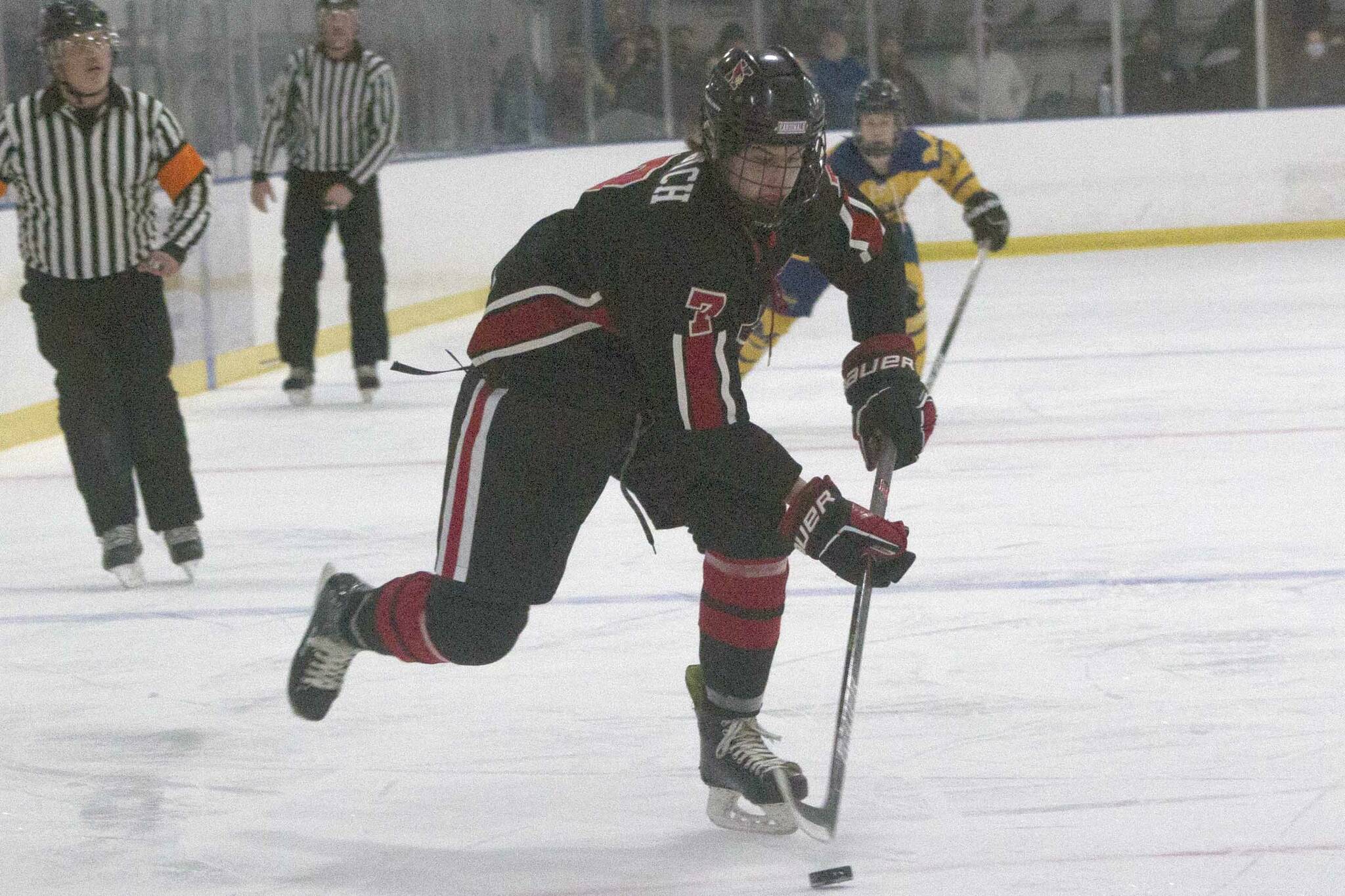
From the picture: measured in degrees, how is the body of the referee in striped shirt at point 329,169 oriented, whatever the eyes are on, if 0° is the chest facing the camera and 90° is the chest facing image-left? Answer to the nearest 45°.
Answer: approximately 0°

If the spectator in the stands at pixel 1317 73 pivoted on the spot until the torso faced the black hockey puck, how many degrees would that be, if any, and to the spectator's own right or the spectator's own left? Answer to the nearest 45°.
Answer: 0° — they already face it

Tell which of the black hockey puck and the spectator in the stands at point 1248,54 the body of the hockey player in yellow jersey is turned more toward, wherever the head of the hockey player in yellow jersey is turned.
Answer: the black hockey puck

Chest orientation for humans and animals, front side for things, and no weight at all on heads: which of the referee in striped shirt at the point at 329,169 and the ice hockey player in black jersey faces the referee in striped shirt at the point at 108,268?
the referee in striped shirt at the point at 329,169

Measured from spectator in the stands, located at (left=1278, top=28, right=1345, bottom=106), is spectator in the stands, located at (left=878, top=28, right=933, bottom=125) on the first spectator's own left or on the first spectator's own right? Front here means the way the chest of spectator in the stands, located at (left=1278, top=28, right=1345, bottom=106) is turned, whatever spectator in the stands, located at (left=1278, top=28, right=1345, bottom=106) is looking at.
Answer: on the first spectator's own right
